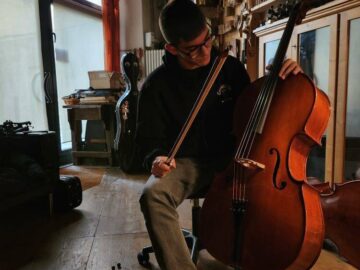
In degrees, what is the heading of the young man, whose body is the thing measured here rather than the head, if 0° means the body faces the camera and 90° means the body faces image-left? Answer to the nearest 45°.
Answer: approximately 0°

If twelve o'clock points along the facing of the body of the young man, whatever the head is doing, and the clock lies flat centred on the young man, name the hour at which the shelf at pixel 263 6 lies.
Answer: The shelf is roughly at 7 o'clock from the young man.

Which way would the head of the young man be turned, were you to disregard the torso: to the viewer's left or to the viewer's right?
to the viewer's right

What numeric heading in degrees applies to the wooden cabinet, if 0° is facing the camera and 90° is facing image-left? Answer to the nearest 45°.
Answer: approximately 45°
